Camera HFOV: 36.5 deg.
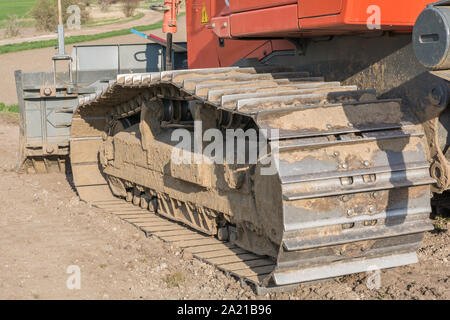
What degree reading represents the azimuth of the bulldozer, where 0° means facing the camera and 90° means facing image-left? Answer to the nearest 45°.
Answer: approximately 135°
